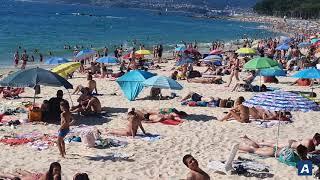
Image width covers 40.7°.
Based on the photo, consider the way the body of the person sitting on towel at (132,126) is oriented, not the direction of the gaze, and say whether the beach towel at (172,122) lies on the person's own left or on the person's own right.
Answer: on the person's own right

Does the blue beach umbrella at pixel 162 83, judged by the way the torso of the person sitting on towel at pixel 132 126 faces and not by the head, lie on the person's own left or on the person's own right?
on the person's own right

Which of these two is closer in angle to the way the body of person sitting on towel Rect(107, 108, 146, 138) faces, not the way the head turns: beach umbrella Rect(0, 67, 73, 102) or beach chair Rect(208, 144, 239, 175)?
the beach umbrella

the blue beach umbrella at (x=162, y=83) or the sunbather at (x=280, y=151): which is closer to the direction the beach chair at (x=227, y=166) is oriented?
the blue beach umbrella
